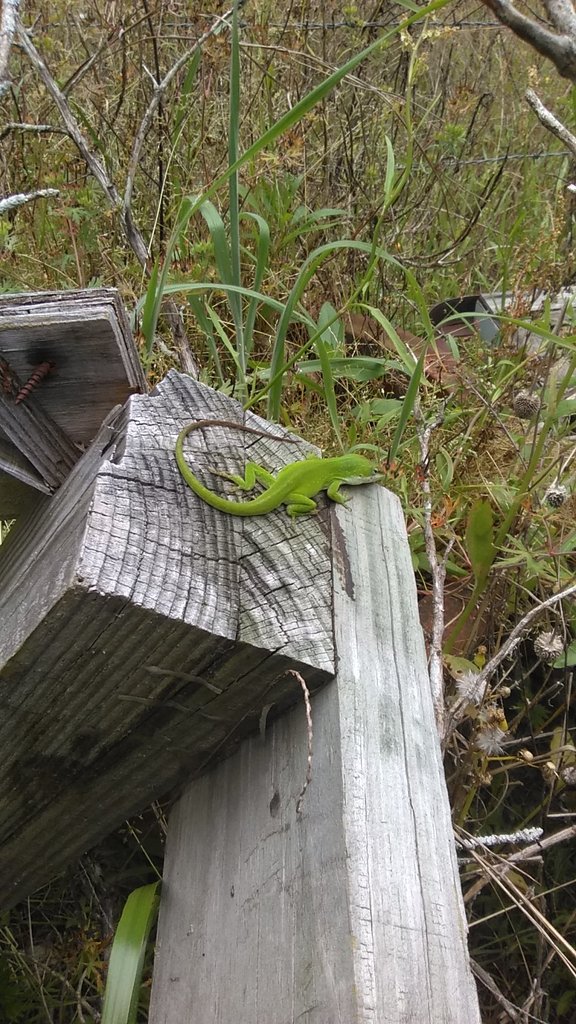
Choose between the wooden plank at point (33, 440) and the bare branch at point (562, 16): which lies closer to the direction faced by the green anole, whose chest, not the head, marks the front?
the bare branch

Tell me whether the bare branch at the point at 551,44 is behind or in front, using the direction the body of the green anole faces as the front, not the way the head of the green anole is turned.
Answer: in front

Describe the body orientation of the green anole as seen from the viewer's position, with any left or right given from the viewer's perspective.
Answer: facing to the right of the viewer
